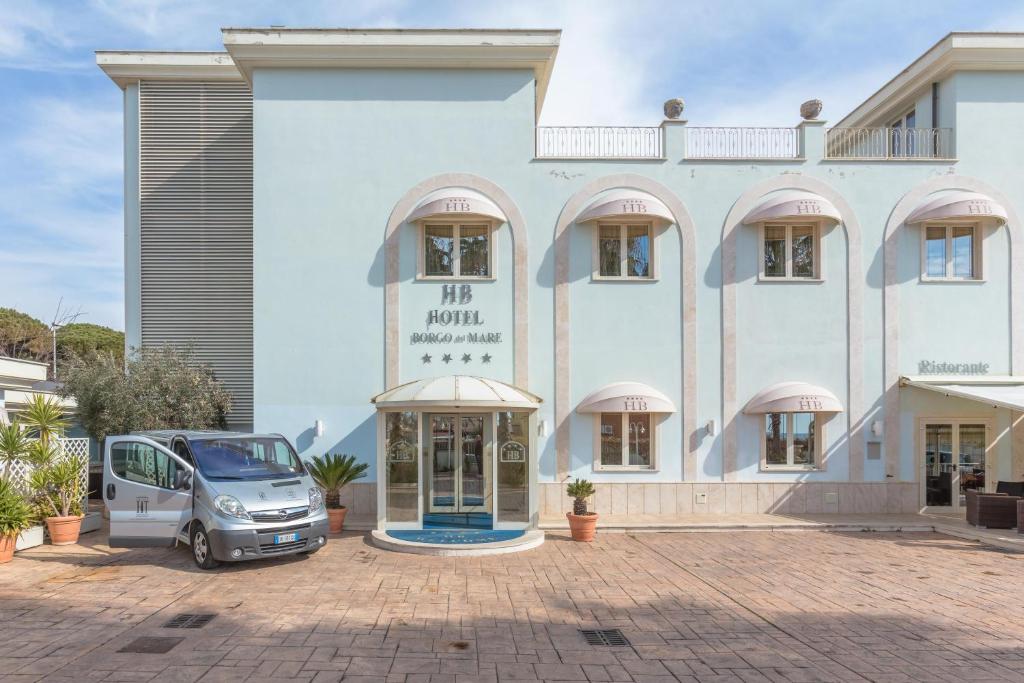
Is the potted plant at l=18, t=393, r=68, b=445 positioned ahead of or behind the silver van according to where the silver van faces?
behind

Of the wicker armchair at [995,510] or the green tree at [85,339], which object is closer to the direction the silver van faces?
the wicker armchair

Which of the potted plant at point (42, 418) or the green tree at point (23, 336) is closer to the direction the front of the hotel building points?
the potted plant

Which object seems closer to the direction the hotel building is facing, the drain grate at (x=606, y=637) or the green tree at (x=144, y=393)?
the drain grate

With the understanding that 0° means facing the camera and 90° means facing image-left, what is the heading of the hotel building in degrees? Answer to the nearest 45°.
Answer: approximately 0°
